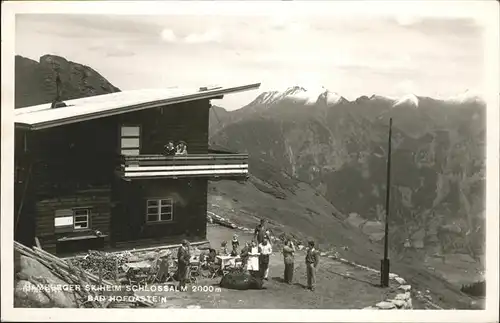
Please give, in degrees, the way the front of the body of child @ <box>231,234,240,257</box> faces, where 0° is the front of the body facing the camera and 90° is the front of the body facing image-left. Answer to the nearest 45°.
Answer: approximately 45°

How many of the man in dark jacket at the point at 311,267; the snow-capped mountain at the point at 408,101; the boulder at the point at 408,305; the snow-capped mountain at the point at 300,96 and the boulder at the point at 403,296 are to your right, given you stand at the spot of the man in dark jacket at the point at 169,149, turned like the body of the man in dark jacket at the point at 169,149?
0

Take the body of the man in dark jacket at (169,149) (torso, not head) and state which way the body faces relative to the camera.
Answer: toward the camera

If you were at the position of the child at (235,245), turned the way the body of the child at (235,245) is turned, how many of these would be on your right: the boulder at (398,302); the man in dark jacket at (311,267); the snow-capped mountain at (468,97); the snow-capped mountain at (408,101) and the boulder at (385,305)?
0
